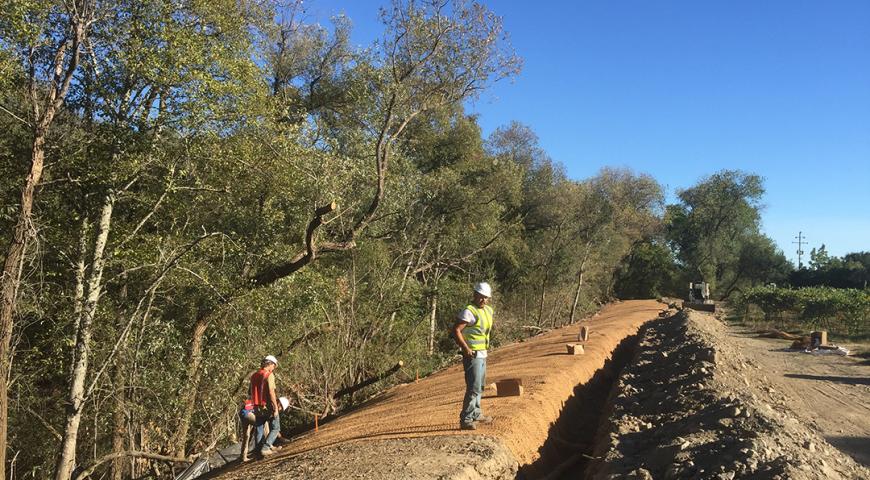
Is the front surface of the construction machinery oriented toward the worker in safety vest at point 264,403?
yes

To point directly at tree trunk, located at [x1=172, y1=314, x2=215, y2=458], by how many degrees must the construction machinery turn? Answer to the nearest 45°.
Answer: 0° — it already faces it

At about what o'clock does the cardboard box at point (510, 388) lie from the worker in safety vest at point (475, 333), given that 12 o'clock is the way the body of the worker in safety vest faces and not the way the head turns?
The cardboard box is roughly at 8 o'clock from the worker in safety vest.

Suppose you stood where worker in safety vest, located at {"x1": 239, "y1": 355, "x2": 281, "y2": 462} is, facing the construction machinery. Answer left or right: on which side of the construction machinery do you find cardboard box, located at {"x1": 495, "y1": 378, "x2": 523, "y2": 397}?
right

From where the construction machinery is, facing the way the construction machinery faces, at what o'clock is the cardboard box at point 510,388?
The cardboard box is roughly at 12 o'clock from the construction machinery.

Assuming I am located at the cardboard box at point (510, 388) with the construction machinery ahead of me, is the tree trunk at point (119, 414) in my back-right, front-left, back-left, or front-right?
back-left

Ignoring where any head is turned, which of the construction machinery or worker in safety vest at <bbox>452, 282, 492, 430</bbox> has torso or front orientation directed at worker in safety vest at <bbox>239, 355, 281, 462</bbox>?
the construction machinery
